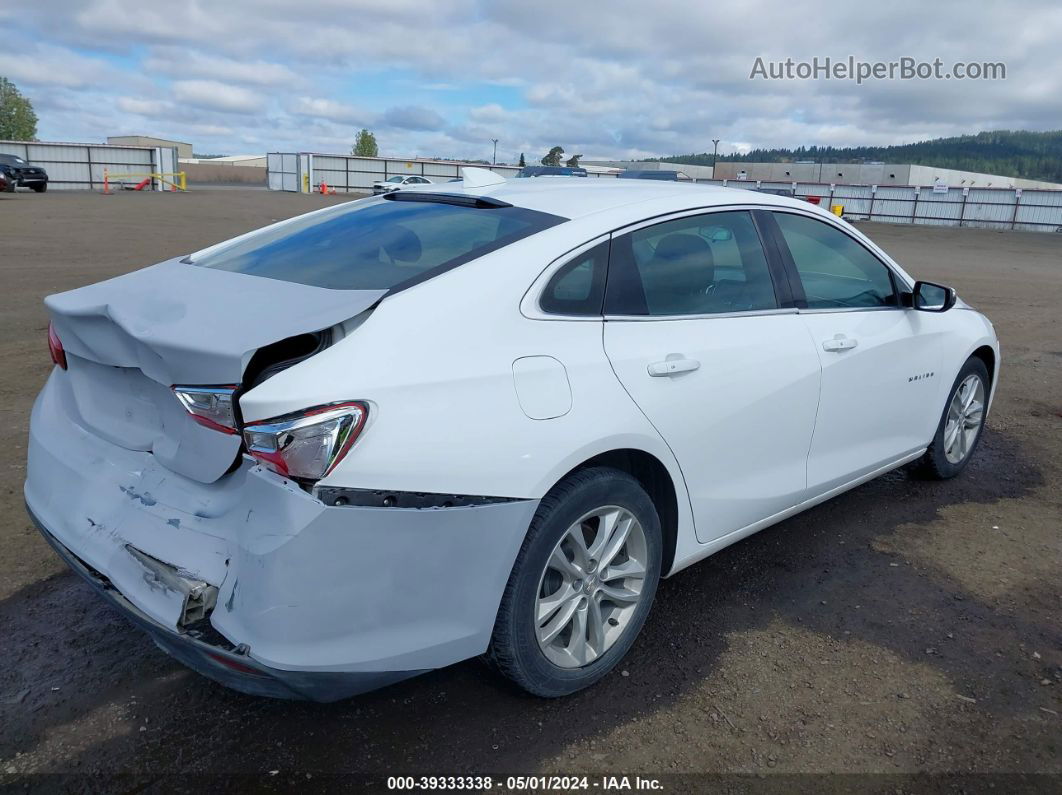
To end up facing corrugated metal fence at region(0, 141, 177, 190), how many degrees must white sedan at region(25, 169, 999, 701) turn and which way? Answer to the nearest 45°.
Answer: approximately 90° to its left

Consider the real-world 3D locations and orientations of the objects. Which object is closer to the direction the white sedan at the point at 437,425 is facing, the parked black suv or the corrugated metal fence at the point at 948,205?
the corrugated metal fence

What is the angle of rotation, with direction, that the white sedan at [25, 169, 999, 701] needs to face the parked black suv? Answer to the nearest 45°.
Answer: approximately 90° to its left

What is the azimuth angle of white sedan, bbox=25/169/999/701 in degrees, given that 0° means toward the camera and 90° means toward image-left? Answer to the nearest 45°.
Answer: approximately 225°

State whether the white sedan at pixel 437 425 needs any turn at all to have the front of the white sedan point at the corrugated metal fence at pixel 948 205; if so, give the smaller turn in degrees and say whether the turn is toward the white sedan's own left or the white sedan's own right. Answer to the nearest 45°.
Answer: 0° — it already faces it
